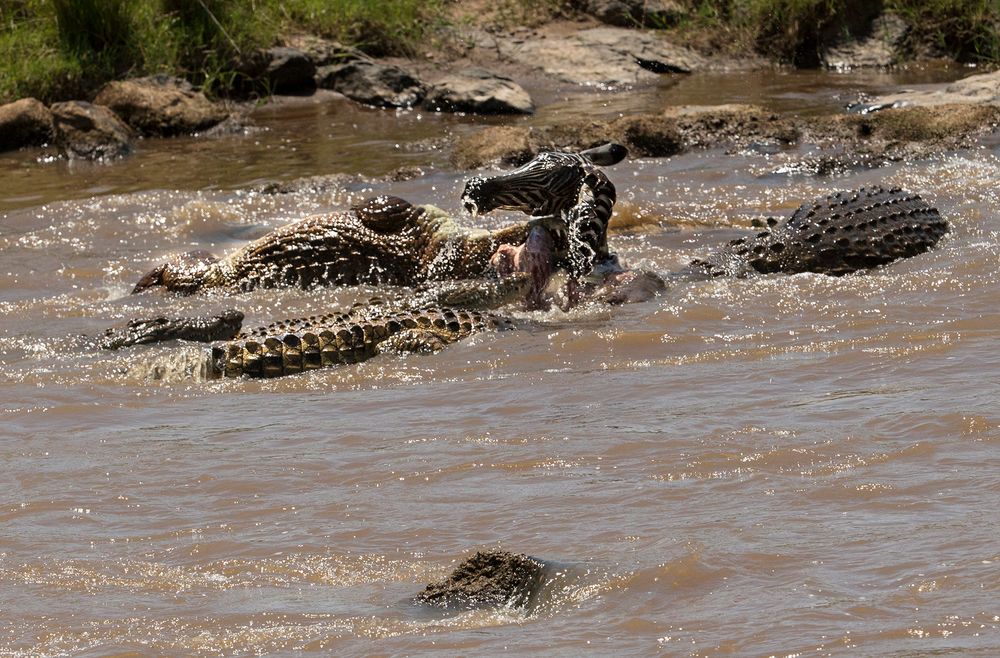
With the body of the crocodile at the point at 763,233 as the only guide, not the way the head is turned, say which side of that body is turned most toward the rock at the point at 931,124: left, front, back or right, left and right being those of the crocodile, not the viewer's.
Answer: right

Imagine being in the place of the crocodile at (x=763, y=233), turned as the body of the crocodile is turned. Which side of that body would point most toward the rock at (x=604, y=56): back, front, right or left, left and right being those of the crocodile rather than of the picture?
right

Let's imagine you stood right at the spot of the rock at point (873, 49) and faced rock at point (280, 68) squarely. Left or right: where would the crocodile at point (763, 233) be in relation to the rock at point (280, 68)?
left

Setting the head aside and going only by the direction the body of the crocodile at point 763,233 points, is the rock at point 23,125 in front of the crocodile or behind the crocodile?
in front

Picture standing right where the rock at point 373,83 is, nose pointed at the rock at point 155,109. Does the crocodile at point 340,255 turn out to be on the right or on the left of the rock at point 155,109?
left

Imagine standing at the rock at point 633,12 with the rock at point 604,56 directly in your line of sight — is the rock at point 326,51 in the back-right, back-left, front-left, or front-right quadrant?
front-right

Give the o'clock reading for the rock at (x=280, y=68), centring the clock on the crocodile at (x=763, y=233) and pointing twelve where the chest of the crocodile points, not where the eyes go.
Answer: The rock is roughly at 2 o'clock from the crocodile.

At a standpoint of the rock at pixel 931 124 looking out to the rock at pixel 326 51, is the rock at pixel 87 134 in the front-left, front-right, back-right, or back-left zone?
front-left

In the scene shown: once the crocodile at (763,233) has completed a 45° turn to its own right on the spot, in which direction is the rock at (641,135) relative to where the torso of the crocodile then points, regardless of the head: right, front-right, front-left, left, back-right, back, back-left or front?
front-right

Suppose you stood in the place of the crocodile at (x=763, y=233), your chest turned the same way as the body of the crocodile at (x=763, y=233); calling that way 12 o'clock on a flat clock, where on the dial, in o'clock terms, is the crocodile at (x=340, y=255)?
the crocodile at (x=340, y=255) is roughly at 12 o'clock from the crocodile at (x=763, y=233).

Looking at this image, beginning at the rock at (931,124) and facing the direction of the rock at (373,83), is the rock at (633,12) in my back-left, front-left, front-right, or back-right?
front-right

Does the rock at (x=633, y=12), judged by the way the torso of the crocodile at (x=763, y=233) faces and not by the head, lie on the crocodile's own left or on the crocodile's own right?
on the crocodile's own right

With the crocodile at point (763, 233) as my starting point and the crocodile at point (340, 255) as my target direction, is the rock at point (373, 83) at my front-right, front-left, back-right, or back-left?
front-right

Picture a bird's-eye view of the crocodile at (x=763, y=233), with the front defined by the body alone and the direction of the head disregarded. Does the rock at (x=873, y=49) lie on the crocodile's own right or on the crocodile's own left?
on the crocodile's own right

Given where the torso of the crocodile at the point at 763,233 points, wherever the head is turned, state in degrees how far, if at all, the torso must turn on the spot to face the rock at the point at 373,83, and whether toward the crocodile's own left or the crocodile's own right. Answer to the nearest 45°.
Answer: approximately 45° to the crocodile's own right

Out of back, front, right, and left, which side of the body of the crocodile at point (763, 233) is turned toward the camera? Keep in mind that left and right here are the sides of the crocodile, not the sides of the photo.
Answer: left
